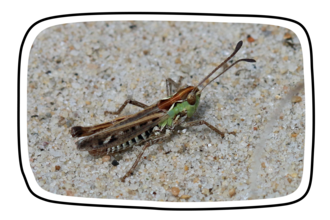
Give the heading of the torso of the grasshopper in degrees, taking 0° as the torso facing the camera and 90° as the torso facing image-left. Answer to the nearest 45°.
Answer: approximately 225°
